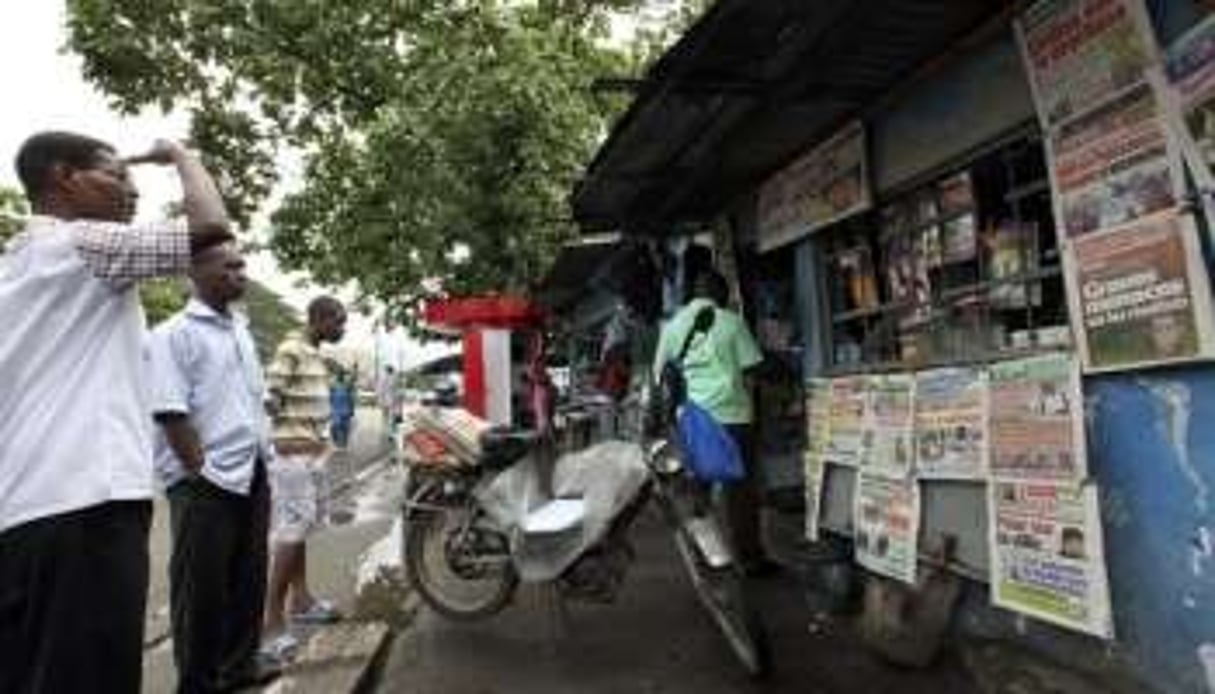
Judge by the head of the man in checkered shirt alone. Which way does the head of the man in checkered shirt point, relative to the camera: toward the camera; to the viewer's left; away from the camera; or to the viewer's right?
to the viewer's right

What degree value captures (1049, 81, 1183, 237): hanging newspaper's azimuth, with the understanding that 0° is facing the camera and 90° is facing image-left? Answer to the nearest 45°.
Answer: approximately 45°

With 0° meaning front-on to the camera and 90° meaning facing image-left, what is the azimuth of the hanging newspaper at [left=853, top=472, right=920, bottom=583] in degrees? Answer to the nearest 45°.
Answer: approximately 45°
